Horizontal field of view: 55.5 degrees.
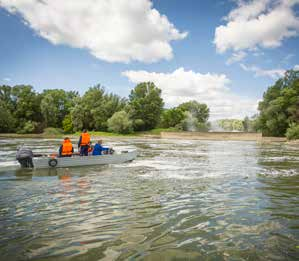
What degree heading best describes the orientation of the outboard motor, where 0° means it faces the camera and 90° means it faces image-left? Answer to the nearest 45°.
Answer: approximately 270°

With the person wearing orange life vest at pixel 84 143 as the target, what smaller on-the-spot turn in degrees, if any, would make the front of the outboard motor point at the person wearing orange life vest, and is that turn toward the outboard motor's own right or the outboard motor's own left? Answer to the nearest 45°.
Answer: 0° — it already faces them

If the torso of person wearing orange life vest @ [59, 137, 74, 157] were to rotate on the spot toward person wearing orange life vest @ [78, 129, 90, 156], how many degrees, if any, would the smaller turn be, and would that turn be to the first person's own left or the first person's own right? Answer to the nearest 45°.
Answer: approximately 45° to the first person's own right

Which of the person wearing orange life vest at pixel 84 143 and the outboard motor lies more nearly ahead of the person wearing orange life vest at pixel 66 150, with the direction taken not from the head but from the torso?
the person wearing orange life vest

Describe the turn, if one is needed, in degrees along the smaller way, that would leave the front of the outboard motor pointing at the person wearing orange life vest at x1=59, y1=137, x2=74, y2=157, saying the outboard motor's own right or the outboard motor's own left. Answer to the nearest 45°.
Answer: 0° — it already faces them
